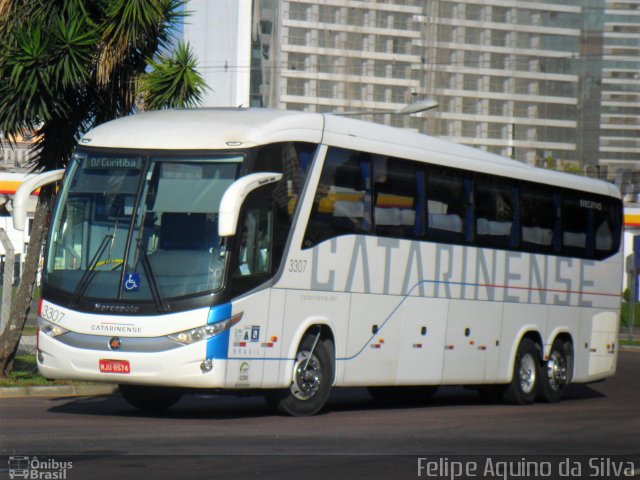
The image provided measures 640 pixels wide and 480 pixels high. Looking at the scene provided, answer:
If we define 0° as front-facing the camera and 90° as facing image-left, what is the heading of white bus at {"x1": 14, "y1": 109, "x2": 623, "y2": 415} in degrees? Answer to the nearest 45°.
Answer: approximately 45°
